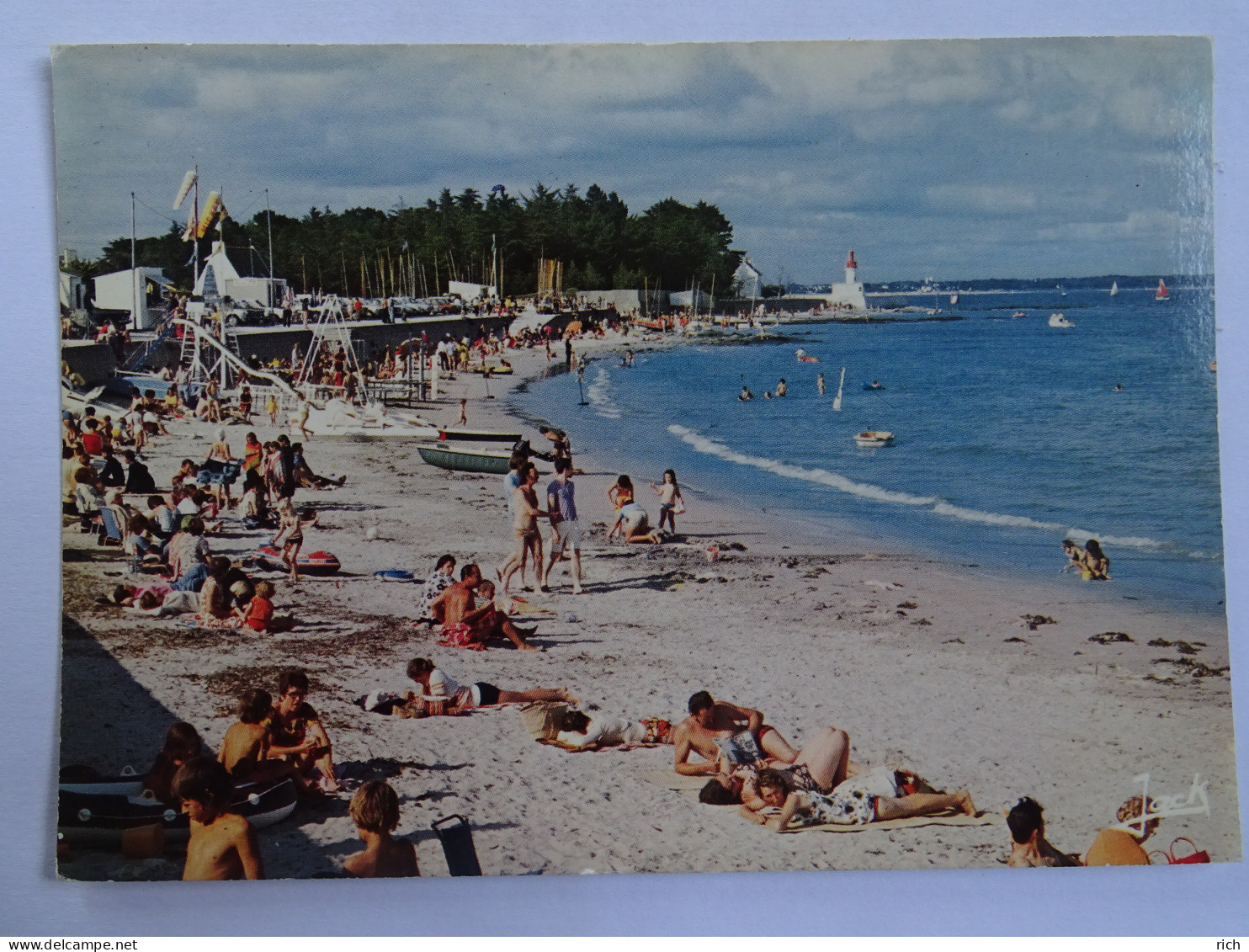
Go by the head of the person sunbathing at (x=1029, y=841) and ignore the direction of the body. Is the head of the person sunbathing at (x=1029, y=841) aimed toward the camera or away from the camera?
away from the camera

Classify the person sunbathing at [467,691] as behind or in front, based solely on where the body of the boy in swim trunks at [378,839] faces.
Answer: in front

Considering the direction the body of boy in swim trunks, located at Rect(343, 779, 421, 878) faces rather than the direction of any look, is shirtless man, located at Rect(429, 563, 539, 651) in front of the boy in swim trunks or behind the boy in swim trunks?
in front

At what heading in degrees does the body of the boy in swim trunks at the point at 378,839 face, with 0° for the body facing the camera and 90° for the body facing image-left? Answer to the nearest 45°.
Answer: approximately 180°

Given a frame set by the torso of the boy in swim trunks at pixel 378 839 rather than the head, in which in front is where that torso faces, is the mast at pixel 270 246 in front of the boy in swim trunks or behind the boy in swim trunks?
in front
